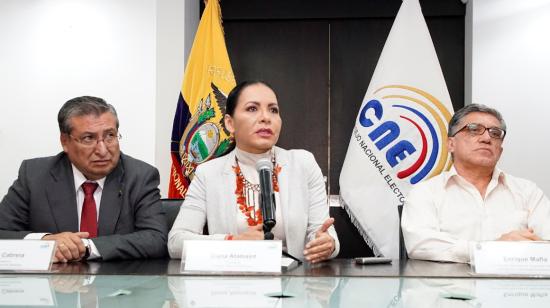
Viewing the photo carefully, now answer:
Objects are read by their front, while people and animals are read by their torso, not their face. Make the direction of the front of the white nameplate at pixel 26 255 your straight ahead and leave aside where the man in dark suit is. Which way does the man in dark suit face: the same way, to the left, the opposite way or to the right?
the same way

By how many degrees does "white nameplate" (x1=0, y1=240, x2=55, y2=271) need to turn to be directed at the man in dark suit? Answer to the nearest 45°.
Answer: approximately 180°

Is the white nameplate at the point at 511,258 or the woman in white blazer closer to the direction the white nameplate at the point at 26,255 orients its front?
the white nameplate

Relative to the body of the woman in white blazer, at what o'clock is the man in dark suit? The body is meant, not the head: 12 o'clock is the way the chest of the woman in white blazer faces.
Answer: The man in dark suit is roughly at 3 o'clock from the woman in white blazer.

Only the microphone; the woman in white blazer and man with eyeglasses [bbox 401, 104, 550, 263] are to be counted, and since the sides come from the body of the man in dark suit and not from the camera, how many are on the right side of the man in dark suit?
0

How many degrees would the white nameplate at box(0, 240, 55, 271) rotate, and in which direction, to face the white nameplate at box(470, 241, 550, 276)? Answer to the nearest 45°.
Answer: approximately 45° to its left

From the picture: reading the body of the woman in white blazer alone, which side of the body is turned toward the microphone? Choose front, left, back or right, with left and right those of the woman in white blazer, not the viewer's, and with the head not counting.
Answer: front

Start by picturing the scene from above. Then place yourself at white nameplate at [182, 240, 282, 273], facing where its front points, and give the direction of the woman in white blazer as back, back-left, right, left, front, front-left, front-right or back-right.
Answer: back

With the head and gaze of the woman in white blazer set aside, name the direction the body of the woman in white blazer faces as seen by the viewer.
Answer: toward the camera

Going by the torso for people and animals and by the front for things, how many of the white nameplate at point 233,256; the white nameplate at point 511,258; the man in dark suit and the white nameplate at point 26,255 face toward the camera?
4

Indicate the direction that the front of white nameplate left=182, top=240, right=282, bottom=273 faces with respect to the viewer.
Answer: facing the viewer

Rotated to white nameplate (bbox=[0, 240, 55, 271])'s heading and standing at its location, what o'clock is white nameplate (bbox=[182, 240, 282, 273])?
white nameplate (bbox=[182, 240, 282, 273]) is roughly at 10 o'clock from white nameplate (bbox=[0, 240, 55, 271]).

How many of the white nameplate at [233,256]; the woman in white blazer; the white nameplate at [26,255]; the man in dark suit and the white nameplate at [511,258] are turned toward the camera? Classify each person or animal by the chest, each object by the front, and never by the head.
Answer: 5

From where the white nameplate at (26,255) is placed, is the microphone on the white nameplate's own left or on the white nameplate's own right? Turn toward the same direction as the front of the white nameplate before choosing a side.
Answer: on the white nameplate's own left

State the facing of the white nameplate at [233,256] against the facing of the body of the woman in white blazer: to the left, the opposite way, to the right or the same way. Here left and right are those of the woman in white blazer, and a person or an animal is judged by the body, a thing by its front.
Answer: the same way

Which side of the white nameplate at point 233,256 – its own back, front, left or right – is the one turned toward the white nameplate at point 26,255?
right

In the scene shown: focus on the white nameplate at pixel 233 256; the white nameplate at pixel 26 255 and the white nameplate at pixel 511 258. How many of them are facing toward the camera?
3

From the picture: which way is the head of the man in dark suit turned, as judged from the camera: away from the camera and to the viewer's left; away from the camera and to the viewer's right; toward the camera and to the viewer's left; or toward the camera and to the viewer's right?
toward the camera and to the viewer's right

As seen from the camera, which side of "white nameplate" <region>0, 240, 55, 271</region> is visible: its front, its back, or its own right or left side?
front

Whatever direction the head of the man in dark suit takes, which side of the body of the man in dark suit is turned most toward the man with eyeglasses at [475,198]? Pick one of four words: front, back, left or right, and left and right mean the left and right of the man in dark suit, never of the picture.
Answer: left
